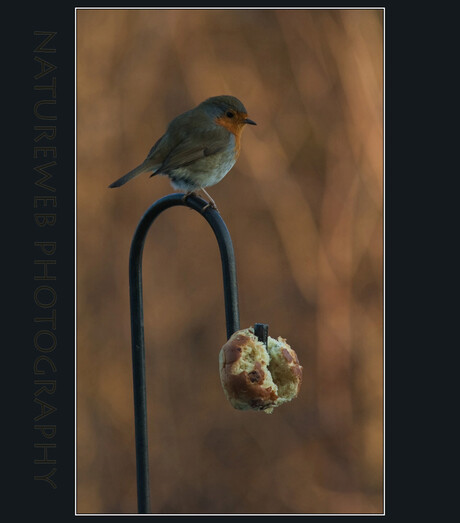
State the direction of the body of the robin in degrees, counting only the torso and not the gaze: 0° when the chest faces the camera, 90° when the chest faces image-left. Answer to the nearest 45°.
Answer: approximately 270°
